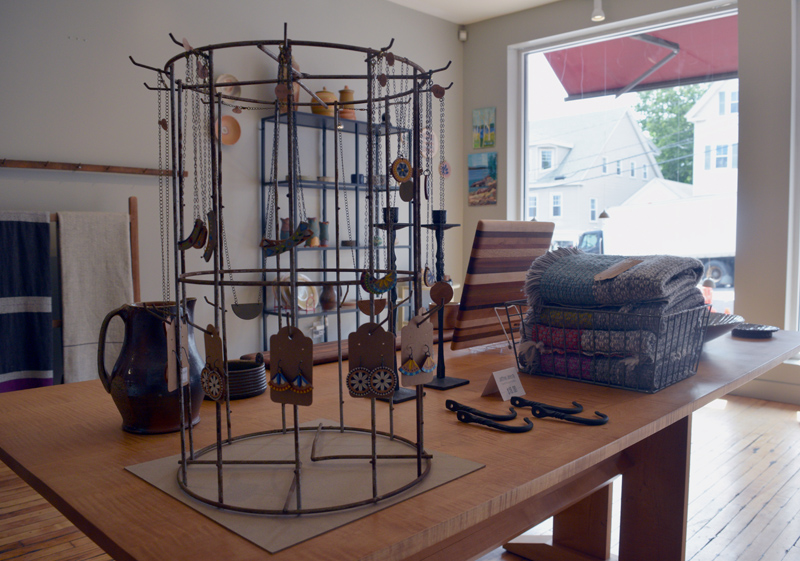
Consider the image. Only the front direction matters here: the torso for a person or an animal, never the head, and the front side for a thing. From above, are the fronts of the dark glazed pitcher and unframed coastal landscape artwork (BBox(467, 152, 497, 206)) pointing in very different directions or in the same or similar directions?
very different directions

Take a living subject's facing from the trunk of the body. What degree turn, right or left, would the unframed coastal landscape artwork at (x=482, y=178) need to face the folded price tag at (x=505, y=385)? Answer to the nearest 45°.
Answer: approximately 45° to its left

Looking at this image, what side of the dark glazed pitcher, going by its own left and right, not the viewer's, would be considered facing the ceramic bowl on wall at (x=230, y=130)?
left

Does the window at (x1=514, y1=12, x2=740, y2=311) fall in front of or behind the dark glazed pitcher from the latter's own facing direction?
in front

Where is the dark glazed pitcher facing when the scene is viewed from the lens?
facing to the right of the viewer

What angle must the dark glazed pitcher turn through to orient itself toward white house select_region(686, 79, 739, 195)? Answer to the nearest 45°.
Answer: approximately 45° to its left

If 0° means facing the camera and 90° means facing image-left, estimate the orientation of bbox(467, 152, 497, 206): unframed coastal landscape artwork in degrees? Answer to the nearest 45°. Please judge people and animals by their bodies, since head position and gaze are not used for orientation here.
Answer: approximately 45°

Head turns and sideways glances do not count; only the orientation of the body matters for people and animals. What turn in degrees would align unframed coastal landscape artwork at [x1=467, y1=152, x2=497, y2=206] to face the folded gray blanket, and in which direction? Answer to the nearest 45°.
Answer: approximately 45° to its left

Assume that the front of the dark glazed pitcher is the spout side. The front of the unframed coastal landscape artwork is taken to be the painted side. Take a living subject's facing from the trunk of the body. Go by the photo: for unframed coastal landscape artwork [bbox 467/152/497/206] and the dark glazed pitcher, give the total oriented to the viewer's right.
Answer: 1

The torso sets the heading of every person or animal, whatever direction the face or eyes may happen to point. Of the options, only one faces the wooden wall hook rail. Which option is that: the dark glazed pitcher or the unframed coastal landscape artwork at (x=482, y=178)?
the unframed coastal landscape artwork

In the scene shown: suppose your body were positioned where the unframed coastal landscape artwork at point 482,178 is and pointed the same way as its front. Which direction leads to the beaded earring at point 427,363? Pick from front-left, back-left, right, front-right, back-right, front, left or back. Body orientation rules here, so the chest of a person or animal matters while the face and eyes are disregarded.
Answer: front-left

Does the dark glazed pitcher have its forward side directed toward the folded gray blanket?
yes

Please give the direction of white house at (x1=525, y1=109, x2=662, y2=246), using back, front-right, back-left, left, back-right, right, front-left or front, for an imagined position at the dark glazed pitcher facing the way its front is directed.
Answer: front-left
